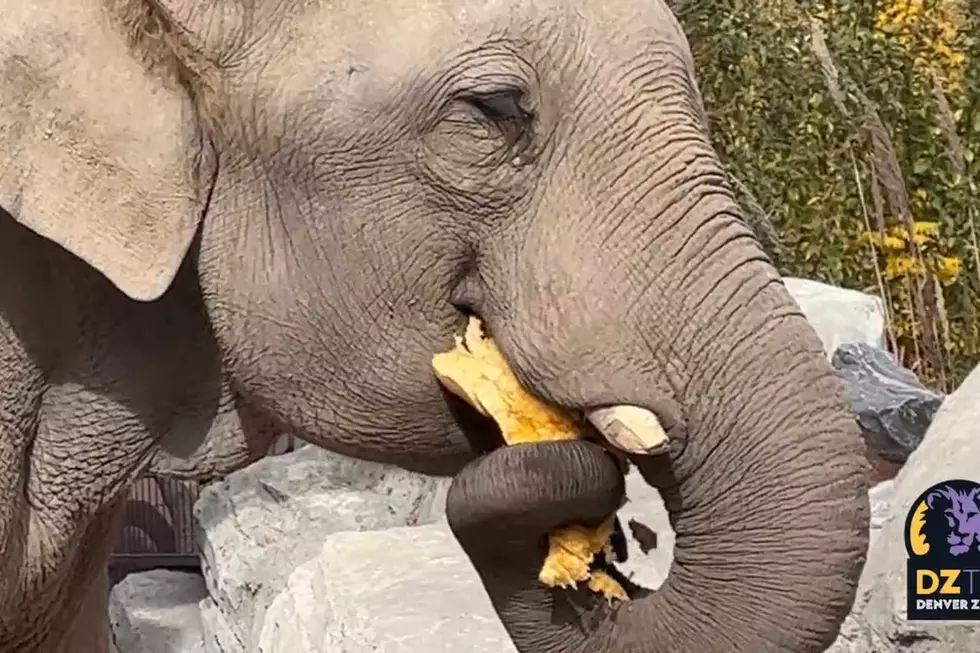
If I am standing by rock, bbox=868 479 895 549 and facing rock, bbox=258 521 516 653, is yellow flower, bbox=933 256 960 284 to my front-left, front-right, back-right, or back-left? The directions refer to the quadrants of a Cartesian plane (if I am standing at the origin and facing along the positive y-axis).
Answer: back-right

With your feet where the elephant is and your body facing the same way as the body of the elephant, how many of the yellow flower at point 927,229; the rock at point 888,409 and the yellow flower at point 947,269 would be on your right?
0

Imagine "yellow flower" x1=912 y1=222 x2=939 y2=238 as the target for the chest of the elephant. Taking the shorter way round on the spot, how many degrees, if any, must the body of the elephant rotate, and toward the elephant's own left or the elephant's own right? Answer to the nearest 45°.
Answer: approximately 45° to the elephant's own left

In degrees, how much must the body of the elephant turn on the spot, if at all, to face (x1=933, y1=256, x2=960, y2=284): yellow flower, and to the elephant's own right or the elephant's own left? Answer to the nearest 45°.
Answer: approximately 45° to the elephant's own left

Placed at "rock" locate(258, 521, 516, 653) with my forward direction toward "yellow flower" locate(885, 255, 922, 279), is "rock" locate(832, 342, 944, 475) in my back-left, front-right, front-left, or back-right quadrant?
front-right

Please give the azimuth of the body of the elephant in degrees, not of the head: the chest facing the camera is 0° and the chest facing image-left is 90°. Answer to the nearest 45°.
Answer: approximately 270°

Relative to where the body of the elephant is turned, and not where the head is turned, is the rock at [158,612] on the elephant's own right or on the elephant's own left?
on the elephant's own left

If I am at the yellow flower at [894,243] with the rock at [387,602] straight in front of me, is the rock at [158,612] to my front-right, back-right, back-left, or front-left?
front-right

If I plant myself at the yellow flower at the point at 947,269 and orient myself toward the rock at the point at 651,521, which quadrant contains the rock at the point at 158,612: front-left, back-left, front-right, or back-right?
front-right

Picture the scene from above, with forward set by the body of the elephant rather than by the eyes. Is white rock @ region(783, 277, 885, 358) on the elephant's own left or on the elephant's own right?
on the elephant's own left
